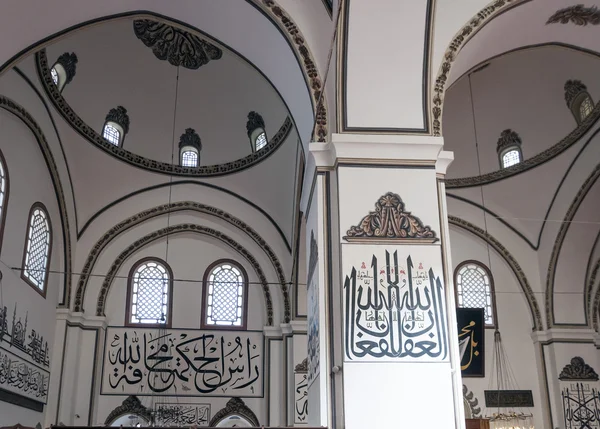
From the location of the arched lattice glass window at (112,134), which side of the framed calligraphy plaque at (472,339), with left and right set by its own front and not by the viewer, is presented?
right

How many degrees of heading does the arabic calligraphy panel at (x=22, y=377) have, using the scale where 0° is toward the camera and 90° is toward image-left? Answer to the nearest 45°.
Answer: approximately 315°

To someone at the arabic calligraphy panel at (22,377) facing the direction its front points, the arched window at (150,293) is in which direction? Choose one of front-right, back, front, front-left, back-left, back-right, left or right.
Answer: left

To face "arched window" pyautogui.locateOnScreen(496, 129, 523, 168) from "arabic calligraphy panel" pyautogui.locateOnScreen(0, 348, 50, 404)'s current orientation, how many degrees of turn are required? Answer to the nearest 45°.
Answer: approximately 45° to its left

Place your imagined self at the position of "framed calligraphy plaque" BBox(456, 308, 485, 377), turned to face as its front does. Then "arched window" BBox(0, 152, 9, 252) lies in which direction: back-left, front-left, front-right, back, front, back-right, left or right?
front-right

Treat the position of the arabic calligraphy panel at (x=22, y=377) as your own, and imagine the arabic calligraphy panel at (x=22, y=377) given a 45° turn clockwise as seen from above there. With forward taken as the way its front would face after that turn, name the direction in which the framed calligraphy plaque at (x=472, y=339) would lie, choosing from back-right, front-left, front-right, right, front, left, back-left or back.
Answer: left

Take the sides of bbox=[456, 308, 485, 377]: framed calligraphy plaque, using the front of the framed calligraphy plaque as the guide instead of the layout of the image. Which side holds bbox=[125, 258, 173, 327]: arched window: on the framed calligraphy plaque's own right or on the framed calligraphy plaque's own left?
on the framed calligraphy plaque's own right

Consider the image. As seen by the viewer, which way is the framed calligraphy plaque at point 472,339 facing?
toward the camera

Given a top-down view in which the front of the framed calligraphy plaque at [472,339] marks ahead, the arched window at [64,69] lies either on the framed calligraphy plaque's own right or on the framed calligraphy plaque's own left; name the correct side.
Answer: on the framed calligraphy plaque's own right

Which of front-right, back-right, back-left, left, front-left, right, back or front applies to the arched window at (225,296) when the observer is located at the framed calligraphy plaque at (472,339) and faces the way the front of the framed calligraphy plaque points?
right

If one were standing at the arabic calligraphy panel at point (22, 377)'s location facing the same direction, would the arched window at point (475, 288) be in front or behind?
in front
